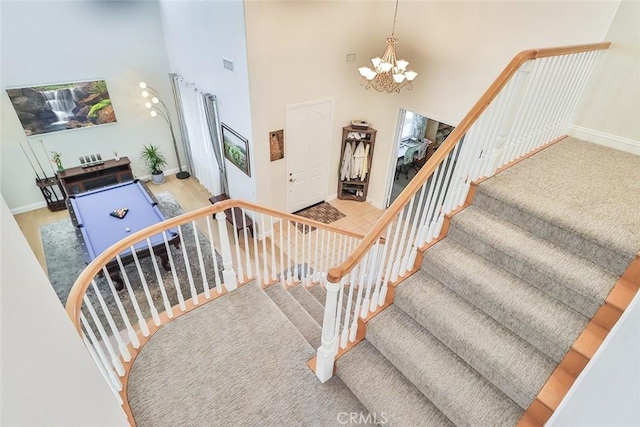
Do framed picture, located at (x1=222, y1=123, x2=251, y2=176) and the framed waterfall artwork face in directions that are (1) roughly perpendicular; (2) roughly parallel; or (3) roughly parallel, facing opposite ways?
roughly perpendicular

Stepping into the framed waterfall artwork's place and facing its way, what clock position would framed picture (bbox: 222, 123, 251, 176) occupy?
The framed picture is roughly at 12 o'clock from the framed waterfall artwork.

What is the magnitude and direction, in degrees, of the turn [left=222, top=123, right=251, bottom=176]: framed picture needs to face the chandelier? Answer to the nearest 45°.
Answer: approximately 90° to its left

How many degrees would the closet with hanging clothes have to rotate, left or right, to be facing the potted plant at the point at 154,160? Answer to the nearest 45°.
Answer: approximately 90° to its right

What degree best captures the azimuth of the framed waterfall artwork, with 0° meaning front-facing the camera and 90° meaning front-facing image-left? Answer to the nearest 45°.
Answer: approximately 315°

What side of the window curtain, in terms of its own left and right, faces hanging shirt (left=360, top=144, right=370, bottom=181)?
left

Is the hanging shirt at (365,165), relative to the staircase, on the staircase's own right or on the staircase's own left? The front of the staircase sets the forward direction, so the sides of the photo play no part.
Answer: on the staircase's own right

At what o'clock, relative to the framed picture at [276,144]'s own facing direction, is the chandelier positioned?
The chandelier is roughly at 11 o'clock from the framed picture.

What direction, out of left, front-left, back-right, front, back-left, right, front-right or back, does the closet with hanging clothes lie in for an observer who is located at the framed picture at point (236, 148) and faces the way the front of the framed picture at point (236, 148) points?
back-left

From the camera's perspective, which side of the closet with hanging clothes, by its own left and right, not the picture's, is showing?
front

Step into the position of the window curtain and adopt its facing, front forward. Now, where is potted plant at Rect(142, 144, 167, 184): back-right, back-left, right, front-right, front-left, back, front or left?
right

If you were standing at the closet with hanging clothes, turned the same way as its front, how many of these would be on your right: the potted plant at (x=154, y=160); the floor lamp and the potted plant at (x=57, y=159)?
3

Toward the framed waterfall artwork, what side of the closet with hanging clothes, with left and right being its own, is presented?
right

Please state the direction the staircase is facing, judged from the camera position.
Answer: facing the viewer and to the left of the viewer

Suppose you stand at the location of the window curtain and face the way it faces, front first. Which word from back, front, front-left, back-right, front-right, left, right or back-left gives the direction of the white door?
left
